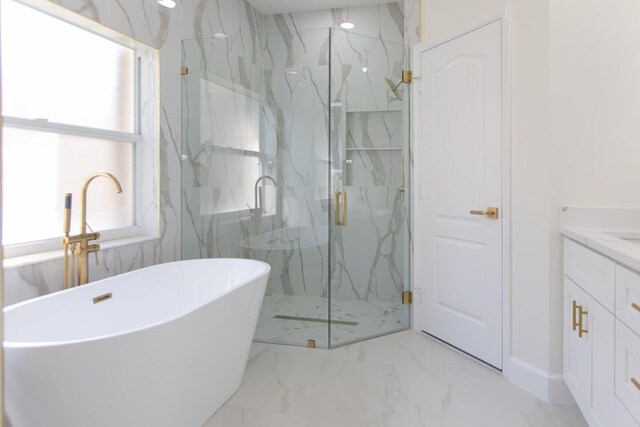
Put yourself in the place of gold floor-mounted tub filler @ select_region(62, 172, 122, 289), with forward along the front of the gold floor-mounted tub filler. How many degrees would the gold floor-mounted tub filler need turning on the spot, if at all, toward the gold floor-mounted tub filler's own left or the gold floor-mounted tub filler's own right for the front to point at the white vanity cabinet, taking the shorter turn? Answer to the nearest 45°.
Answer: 0° — it already faces it

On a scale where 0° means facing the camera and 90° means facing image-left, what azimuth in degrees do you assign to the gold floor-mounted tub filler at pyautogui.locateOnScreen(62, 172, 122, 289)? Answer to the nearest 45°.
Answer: approximately 315°
